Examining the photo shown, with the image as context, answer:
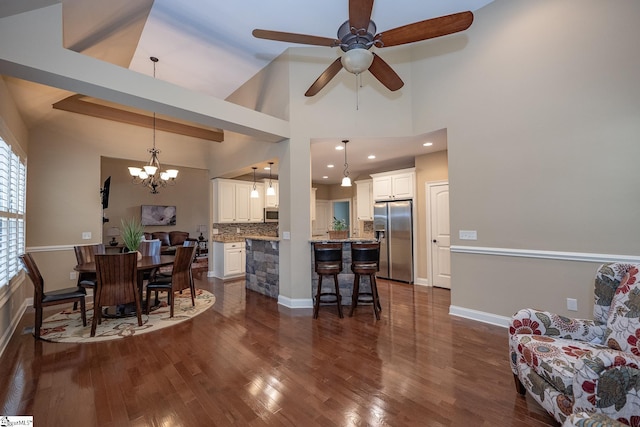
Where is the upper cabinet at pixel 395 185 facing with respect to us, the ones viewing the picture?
facing the viewer and to the left of the viewer

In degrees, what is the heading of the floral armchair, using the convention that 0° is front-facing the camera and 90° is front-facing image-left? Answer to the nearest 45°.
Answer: approximately 45°

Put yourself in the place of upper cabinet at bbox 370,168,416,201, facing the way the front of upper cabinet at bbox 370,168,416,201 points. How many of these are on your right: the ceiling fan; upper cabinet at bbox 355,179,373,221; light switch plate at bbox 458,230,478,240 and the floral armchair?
1

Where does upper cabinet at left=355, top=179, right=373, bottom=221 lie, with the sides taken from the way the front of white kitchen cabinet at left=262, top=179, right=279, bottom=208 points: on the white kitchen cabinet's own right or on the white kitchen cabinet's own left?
on the white kitchen cabinet's own left

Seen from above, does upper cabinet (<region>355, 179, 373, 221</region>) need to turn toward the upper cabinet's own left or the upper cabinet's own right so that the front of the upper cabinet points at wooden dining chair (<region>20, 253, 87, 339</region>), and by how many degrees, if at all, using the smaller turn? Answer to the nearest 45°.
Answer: approximately 45° to the upper cabinet's own right

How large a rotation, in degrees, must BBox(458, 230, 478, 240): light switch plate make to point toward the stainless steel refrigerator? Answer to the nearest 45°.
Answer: approximately 135° to its right

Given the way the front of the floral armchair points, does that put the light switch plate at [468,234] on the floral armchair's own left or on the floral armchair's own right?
on the floral armchair's own right

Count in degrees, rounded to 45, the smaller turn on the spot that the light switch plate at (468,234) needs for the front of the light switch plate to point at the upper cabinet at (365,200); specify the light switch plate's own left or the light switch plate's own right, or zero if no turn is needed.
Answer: approximately 135° to the light switch plate's own right

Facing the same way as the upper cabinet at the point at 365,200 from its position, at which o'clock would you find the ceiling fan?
The ceiling fan is roughly at 12 o'clock from the upper cabinet.

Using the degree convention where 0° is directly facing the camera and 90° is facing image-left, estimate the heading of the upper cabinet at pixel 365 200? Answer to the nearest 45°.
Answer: approximately 0°

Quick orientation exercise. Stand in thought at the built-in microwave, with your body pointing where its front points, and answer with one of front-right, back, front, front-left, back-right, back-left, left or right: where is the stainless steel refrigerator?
front-left

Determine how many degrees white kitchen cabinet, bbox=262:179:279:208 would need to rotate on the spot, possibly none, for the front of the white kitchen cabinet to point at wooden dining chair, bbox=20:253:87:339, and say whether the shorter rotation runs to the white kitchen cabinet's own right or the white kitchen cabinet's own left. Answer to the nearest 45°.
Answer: approximately 45° to the white kitchen cabinet's own right

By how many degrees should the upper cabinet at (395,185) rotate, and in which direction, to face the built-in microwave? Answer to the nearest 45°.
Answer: approximately 45° to its right

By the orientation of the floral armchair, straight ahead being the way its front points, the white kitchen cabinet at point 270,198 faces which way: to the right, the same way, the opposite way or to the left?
to the left

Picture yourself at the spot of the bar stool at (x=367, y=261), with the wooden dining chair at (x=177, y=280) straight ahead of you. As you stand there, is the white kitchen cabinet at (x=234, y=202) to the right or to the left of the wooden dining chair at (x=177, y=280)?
right
